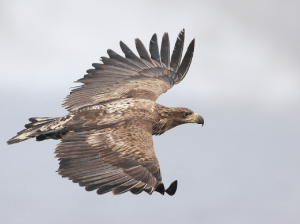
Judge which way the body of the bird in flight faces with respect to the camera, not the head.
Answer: to the viewer's right
